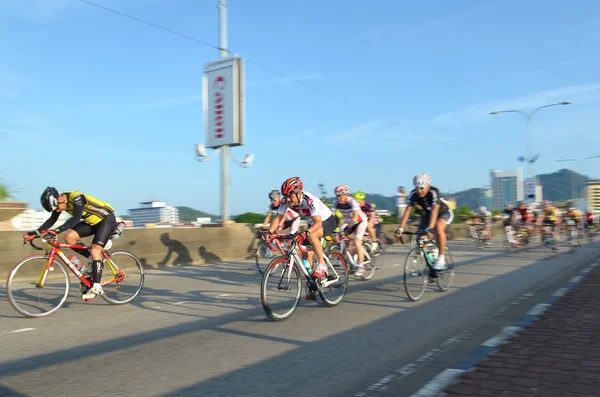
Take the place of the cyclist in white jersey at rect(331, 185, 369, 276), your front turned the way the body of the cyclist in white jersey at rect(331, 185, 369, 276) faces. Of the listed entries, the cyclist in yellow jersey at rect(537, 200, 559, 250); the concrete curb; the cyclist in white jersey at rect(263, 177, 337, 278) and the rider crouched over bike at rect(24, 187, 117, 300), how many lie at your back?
1

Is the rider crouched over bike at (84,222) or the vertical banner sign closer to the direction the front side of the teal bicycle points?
the rider crouched over bike

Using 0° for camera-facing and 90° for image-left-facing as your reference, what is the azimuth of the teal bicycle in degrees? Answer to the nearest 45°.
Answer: approximately 45°

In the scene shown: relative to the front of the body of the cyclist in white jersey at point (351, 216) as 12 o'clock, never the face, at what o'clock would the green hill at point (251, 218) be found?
The green hill is roughly at 4 o'clock from the cyclist in white jersey.

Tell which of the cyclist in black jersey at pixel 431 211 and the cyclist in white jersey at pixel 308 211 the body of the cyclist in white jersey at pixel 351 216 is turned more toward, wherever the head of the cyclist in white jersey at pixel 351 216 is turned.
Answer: the cyclist in white jersey

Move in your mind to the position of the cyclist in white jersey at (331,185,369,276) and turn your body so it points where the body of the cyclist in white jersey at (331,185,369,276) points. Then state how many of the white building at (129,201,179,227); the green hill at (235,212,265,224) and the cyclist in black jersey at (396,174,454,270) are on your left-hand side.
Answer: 1

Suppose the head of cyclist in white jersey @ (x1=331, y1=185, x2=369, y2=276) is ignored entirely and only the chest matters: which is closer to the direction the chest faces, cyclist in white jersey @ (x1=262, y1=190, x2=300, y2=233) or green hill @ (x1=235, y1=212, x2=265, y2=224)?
the cyclist in white jersey

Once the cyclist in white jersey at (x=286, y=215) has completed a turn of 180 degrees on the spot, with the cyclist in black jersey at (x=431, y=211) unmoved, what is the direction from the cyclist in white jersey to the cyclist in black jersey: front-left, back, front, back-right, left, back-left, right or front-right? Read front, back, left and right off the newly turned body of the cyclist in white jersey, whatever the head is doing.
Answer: right

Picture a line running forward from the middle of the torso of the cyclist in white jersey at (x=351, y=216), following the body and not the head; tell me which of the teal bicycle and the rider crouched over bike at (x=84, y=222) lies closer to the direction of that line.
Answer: the rider crouched over bike

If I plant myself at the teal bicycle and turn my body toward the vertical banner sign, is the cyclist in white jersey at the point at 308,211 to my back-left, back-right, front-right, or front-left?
back-left

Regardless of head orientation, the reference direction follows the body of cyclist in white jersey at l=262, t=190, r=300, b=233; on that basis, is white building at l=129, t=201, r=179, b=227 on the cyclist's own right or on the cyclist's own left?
on the cyclist's own right

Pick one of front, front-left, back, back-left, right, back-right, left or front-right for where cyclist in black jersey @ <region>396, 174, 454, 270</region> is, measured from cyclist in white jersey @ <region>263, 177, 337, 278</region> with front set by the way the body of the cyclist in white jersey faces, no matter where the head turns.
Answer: back

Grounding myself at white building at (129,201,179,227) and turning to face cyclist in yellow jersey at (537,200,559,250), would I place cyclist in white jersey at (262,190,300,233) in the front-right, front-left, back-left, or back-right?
front-right

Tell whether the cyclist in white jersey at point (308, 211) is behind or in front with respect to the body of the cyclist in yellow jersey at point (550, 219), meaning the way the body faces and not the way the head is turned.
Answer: in front

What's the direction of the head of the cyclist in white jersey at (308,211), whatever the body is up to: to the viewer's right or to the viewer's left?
to the viewer's left

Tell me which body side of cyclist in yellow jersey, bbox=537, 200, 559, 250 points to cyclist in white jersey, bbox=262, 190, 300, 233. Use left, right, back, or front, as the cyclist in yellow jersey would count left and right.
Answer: front

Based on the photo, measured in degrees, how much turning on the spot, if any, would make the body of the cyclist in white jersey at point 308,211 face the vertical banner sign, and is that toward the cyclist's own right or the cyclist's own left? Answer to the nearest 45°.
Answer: approximately 135° to the cyclist's own right

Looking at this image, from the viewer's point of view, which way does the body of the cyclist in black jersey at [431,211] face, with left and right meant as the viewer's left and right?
facing the viewer and to the left of the viewer

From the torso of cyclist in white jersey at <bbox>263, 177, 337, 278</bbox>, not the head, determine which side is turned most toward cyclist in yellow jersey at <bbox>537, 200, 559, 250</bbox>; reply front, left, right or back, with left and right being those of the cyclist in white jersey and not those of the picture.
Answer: back

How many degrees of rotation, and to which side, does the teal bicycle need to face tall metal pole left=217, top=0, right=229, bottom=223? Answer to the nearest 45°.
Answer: approximately 90° to its right
